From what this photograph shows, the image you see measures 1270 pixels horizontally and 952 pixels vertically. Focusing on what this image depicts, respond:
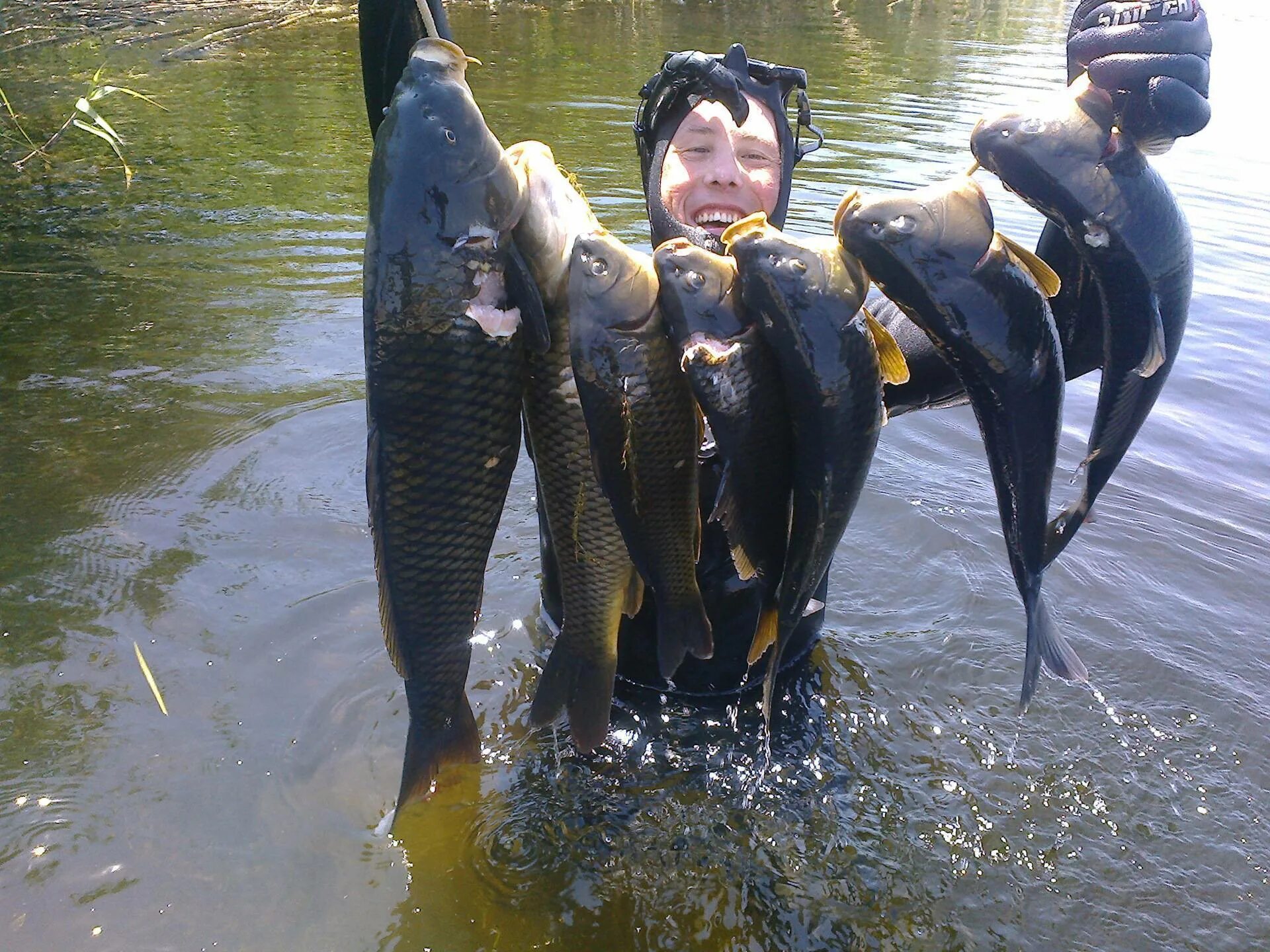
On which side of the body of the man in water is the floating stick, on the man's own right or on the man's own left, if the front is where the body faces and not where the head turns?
on the man's own right

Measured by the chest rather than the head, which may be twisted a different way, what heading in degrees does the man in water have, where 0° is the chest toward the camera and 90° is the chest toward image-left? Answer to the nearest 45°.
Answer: approximately 0°
